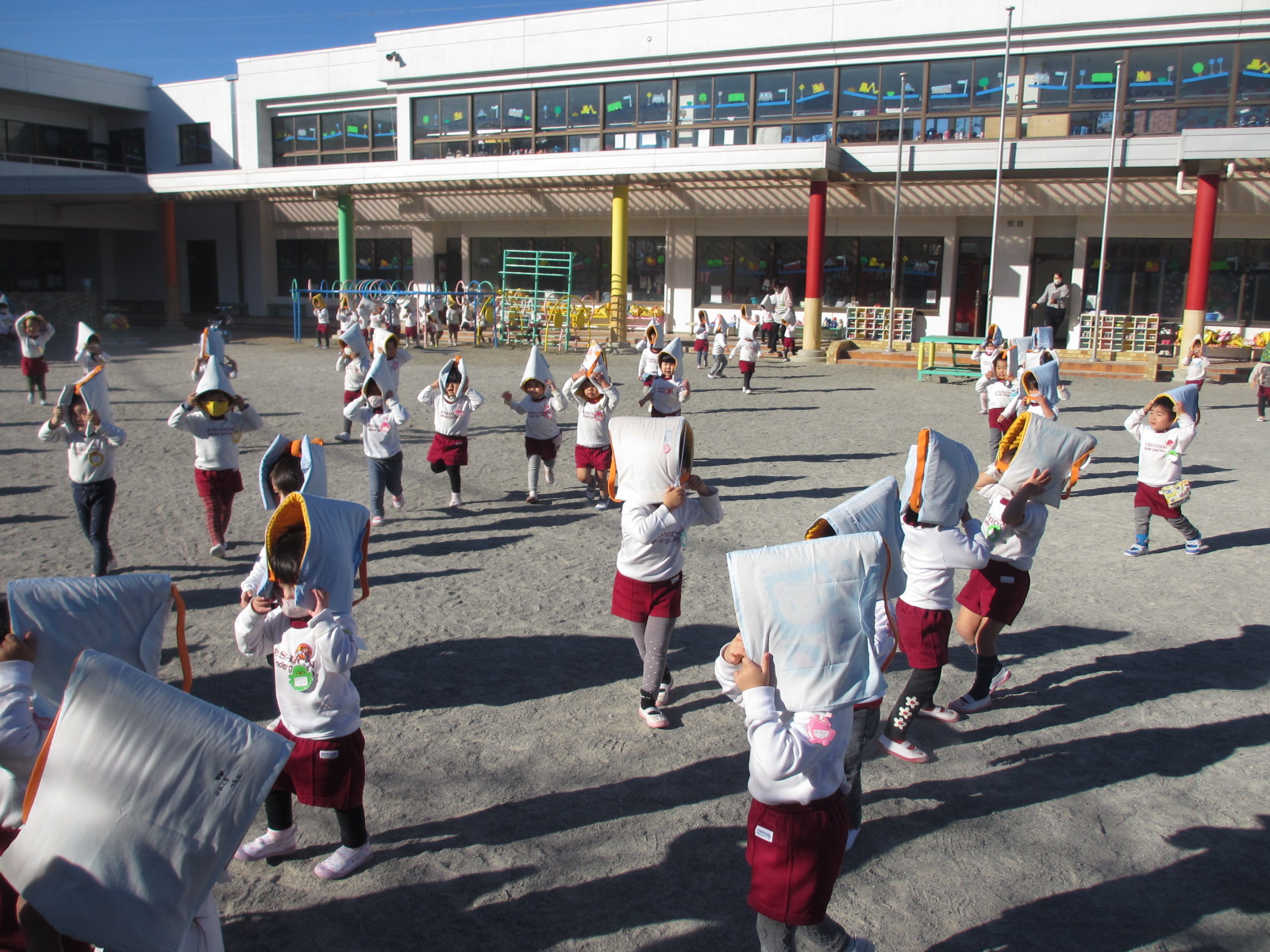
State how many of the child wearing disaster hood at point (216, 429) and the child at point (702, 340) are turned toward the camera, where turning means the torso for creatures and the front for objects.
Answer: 2

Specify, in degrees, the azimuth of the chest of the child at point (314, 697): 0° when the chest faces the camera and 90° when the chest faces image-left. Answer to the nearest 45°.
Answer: approximately 45°

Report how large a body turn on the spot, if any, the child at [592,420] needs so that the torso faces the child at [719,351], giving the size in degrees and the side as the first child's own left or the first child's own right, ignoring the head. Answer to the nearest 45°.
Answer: approximately 180°

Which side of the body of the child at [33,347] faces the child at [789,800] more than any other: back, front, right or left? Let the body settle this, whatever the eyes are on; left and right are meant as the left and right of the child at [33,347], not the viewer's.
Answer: front

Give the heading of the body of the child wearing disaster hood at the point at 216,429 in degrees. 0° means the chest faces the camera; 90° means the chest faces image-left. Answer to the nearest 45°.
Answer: approximately 0°

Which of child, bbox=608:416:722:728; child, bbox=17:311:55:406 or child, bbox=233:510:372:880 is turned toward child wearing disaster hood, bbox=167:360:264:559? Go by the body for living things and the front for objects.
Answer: child, bbox=17:311:55:406

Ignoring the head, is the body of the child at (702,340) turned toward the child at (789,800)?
yes
